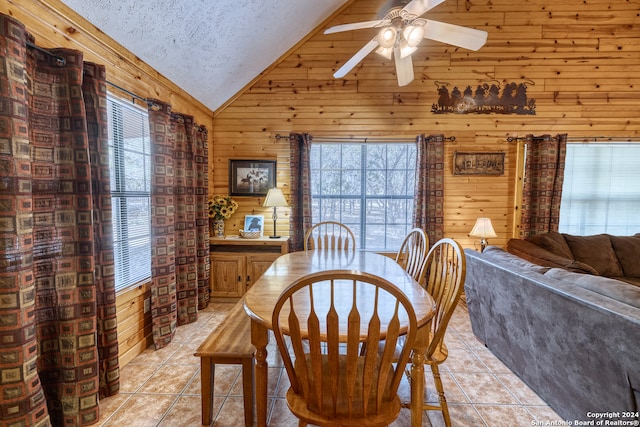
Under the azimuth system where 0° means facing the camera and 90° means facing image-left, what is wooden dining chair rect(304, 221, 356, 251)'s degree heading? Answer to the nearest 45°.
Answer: approximately 0°

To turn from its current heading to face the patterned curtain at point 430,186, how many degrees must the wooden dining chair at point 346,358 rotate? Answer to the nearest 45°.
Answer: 0° — it already faces it

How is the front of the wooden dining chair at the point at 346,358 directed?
away from the camera

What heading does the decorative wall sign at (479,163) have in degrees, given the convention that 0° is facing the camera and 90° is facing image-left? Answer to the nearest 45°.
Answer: approximately 0°

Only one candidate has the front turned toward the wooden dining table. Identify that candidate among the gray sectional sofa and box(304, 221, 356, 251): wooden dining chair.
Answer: the wooden dining chair

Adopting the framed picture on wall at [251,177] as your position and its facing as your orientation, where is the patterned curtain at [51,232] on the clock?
The patterned curtain is roughly at 1 o'clock from the framed picture on wall.

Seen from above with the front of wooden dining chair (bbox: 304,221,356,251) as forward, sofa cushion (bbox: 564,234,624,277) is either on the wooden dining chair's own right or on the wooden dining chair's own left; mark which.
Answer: on the wooden dining chair's own left
